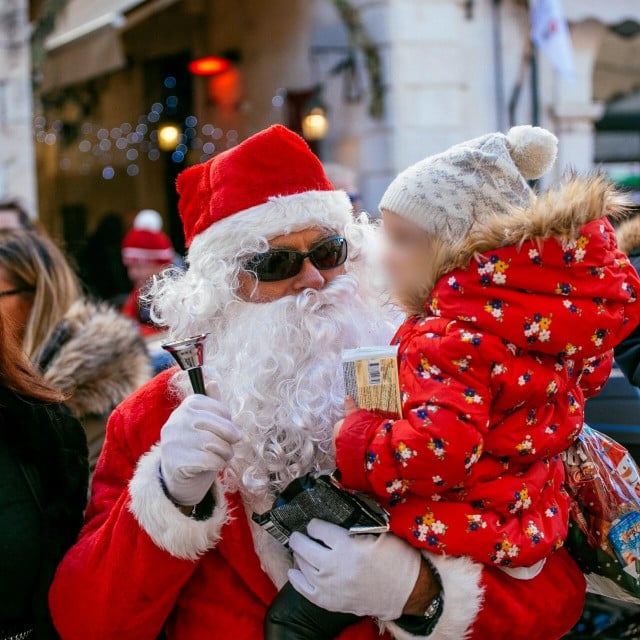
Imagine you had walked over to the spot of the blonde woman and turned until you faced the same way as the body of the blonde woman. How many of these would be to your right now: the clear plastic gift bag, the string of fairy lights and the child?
1

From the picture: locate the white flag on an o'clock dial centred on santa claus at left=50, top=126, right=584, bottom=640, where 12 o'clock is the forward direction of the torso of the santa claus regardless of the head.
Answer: The white flag is roughly at 8 o'clock from the santa claus.

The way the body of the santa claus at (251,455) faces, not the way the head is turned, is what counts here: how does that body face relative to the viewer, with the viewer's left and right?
facing the viewer and to the right of the viewer
